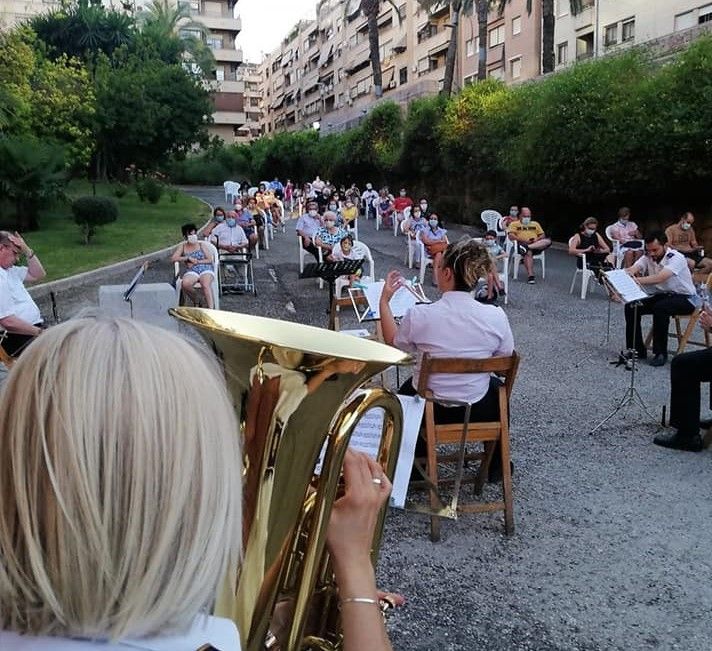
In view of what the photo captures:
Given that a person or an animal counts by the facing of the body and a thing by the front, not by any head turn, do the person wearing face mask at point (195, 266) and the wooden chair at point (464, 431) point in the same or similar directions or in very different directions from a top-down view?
very different directions

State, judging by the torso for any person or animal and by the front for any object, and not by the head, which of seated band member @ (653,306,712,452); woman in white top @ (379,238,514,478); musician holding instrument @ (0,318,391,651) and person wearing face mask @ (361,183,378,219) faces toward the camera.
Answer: the person wearing face mask

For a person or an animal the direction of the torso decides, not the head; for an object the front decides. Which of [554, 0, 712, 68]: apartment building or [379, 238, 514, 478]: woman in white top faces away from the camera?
the woman in white top

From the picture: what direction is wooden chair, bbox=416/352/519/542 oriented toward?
away from the camera

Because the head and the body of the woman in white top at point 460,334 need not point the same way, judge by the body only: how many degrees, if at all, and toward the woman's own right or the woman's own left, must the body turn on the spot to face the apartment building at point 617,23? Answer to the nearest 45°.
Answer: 0° — they already face it

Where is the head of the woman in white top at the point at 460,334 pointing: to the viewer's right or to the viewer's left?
to the viewer's left

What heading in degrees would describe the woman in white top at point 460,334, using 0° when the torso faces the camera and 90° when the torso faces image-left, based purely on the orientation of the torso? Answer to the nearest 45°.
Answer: approximately 180°

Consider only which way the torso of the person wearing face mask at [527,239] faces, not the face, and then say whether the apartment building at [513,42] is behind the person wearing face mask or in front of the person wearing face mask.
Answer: behind

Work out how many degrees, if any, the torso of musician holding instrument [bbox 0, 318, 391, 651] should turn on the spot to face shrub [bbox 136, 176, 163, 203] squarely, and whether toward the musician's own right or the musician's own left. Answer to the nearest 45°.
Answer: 0° — they already face it

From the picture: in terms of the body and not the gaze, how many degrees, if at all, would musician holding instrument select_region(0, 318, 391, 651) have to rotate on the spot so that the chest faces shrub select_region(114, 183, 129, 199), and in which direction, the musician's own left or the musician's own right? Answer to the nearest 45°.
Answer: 0° — they already face it
